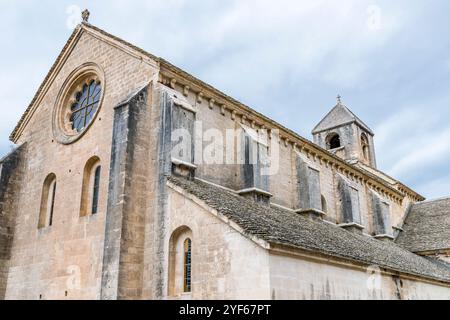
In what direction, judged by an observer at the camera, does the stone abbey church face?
facing the viewer and to the left of the viewer
